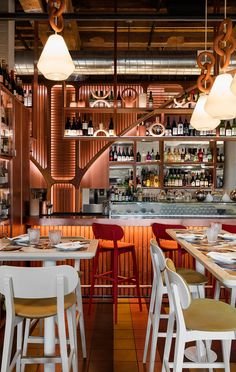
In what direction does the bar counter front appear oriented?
toward the camera

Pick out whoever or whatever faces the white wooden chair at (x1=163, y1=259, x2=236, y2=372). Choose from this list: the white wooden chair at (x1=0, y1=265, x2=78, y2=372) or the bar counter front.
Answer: the bar counter front

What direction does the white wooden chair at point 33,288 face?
away from the camera

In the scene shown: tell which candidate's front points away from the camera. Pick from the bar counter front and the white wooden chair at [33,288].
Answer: the white wooden chair

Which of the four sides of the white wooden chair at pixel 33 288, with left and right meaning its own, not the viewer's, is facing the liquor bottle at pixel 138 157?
front

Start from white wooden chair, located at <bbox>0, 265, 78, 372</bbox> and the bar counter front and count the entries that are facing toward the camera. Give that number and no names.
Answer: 1

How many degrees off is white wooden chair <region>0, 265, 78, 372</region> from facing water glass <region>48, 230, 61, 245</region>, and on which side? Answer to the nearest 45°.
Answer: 0° — it already faces it

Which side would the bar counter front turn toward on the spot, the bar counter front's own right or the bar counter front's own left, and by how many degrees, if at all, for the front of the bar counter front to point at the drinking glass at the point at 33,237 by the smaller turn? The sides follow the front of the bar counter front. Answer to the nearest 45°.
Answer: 0° — it already faces it

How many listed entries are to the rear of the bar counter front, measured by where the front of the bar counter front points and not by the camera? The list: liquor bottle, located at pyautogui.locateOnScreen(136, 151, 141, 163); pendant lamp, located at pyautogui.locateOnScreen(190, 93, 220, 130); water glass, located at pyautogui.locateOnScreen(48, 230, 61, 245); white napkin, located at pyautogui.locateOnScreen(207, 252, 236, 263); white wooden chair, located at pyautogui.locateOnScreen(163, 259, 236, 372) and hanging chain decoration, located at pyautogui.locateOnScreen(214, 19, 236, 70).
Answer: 1

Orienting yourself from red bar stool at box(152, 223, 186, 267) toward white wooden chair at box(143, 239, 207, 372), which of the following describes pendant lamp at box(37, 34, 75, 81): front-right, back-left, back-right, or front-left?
front-right

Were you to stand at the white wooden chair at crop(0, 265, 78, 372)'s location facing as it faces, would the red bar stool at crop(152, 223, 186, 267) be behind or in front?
in front

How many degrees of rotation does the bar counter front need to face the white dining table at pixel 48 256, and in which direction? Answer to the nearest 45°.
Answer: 0° — it already faces it

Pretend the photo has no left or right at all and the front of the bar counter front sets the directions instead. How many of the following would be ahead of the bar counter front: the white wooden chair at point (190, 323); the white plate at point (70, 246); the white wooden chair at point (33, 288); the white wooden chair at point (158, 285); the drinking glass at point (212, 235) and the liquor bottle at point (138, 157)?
5

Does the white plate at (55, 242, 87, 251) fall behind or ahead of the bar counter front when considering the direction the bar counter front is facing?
ahead

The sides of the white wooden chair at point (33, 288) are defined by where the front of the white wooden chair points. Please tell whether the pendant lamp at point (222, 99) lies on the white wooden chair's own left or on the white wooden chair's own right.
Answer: on the white wooden chair's own right

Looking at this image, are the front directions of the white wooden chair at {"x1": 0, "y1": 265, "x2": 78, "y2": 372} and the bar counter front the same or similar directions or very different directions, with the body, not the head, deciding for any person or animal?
very different directions

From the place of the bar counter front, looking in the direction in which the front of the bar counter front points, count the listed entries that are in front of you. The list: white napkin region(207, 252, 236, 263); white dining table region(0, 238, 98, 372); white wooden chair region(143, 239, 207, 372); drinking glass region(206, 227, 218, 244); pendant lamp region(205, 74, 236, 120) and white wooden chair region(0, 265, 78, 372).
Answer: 6

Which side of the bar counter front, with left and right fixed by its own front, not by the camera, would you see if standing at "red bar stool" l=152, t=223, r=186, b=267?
front
